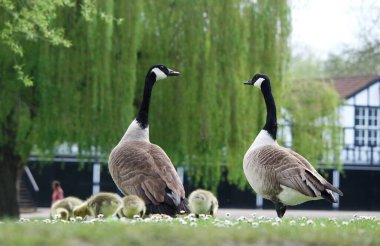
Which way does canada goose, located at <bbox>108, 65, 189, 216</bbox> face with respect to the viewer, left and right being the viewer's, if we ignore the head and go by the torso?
facing away from the viewer and to the left of the viewer

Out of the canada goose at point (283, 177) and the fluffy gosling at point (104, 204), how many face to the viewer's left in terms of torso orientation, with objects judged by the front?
2

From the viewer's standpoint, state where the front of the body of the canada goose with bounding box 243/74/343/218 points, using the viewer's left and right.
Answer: facing to the left of the viewer

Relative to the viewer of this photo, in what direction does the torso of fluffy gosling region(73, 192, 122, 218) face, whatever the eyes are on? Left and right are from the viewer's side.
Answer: facing to the left of the viewer

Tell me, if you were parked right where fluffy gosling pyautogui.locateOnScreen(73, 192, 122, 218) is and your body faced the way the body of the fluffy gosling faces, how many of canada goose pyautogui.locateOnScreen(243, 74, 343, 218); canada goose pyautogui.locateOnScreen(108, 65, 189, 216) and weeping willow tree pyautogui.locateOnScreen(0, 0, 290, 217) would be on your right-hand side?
1

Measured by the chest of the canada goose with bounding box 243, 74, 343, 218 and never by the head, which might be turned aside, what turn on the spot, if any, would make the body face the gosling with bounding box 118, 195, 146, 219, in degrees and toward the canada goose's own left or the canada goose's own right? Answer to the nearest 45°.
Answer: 0° — it already faces it

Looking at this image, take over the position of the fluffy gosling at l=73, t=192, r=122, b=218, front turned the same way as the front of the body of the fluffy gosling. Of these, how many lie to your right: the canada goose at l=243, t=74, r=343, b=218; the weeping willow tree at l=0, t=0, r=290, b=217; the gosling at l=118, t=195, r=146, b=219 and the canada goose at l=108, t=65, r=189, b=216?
1
